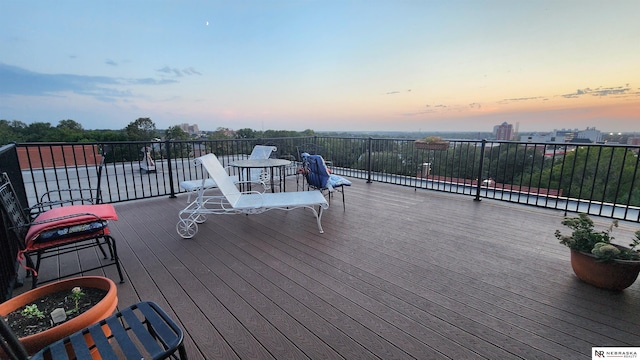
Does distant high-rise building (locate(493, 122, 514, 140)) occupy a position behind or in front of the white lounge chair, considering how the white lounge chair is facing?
in front

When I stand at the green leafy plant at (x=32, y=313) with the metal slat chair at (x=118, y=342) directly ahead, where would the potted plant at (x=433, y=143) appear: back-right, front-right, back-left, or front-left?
front-left

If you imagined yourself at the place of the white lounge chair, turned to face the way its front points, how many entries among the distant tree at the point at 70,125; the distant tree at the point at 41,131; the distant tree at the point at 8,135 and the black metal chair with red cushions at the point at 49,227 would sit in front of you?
0

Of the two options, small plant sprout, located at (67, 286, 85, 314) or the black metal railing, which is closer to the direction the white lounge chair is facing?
the black metal railing

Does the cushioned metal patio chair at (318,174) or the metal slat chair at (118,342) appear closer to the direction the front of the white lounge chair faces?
the cushioned metal patio chair

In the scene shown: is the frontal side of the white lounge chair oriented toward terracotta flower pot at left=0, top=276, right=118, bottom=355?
no

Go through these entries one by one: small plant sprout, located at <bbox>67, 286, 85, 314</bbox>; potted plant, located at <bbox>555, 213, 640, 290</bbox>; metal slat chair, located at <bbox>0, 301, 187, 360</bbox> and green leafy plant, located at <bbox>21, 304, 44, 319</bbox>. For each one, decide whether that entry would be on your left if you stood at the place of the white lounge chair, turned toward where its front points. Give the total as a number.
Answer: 0

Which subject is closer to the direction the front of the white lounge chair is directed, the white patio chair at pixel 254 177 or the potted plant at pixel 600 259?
the potted plant

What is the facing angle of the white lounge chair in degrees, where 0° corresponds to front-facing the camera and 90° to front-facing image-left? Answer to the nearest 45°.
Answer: approximately 270°

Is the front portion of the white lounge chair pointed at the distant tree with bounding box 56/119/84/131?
no

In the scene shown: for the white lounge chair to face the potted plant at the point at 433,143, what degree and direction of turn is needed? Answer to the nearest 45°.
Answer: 0° — it already faces it

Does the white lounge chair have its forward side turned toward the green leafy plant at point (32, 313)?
no

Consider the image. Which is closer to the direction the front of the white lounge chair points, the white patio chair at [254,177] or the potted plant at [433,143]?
the potted plant

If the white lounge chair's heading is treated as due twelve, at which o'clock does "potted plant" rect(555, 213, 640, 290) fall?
The potted plant is roughly at 1 o'clock from the white lounge chair.

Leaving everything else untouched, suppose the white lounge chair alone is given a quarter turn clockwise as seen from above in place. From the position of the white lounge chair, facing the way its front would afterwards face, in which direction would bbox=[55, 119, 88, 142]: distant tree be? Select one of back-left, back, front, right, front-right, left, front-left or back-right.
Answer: back-right

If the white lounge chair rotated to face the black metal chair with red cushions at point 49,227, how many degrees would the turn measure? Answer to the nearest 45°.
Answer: approximately 135° to its right

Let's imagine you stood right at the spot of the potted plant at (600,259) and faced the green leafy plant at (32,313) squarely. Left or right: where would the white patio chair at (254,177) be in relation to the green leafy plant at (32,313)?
right

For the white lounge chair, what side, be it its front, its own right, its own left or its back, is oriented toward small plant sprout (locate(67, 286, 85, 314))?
right

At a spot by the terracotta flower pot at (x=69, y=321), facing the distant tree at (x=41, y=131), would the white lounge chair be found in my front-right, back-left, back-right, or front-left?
front-right

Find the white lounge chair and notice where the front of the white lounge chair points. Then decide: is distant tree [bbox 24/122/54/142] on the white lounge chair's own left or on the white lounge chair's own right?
on the white lounge chair's own left
